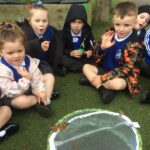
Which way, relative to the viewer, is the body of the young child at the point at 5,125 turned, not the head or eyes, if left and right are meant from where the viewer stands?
facing to the right of the viewer

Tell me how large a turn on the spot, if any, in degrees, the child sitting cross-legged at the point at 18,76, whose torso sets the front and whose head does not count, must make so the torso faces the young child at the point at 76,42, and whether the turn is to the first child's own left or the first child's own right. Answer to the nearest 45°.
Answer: approximately 90° to the first child's own left

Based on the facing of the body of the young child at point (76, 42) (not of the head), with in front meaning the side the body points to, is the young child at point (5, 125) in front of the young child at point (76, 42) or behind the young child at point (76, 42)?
in front

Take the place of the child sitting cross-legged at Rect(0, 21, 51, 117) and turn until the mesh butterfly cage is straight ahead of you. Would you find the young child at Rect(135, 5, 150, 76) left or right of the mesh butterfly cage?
left

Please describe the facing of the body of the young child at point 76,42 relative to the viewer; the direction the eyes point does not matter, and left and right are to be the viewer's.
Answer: facing the viewer

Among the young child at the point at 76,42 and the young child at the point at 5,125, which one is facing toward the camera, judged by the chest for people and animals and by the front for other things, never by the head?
the young child at the point at 76,42

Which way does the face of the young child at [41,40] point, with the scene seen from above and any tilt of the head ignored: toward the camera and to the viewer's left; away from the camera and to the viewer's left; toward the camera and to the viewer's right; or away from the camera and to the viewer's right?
toward the camera and to the viewer's right

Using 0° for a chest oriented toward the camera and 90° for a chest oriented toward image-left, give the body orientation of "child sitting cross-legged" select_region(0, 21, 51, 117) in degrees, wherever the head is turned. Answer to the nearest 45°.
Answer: approximately 315°

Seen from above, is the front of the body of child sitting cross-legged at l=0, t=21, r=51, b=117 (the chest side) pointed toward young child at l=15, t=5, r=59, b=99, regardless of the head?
no

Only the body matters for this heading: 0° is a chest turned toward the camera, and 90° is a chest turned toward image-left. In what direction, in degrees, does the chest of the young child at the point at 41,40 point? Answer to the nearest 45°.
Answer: approximately 315°

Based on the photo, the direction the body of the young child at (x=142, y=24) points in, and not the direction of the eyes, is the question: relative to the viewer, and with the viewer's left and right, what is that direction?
facing the viewer and to the left of the viewer
